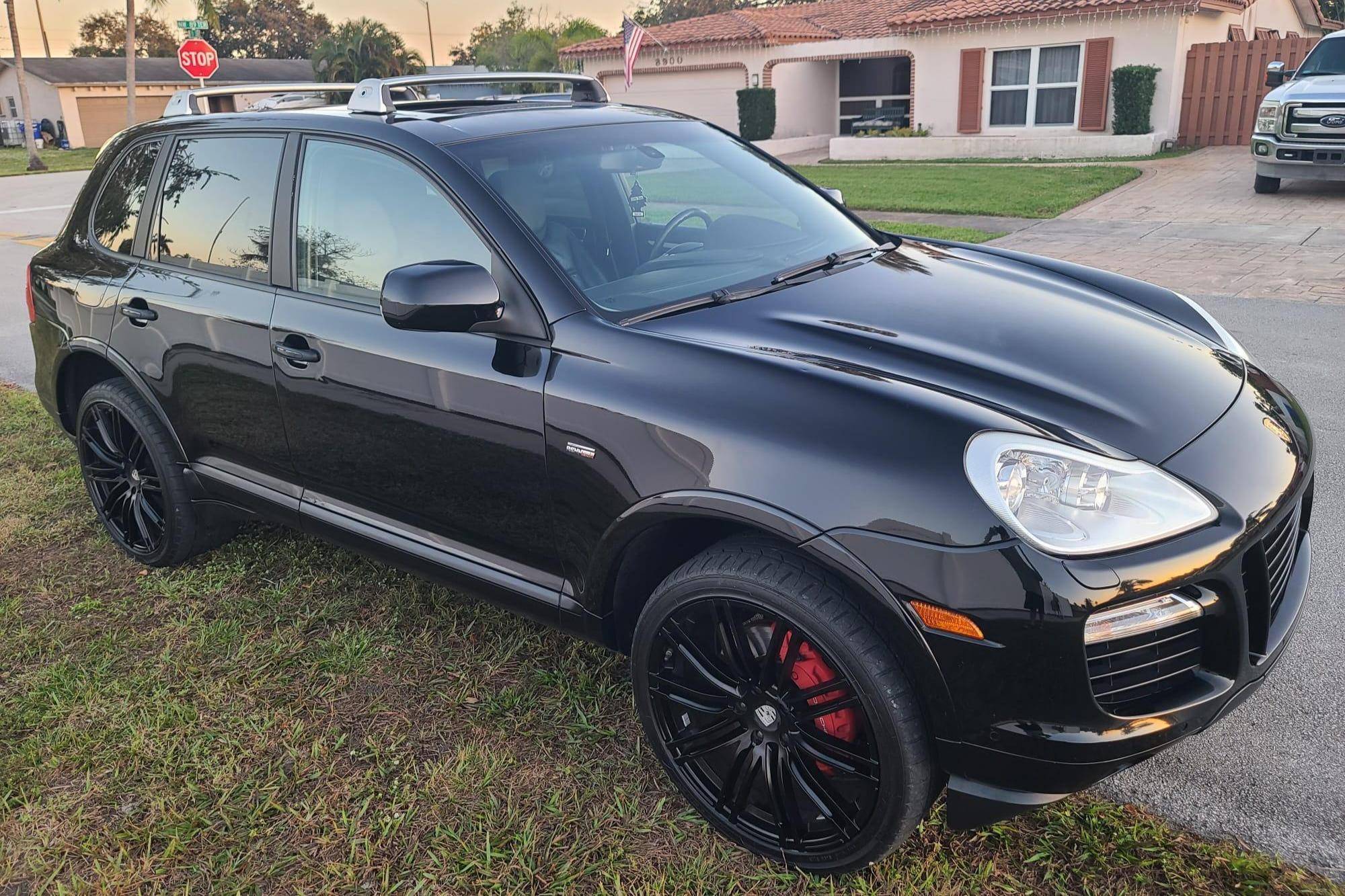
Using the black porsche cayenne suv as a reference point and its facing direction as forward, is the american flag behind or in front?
behind

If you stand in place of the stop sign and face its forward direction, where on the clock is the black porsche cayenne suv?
The black porsche cayenne suv is roughly at 12 o'clock from the stop sign.

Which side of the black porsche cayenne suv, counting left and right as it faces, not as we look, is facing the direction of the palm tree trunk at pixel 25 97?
back

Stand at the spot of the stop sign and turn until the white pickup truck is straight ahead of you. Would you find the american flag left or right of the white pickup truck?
left

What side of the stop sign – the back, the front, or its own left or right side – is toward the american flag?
left

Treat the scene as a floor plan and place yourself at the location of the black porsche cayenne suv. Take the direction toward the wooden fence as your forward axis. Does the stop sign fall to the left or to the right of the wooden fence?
left

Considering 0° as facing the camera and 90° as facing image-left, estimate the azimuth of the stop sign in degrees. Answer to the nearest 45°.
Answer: approximately 0°

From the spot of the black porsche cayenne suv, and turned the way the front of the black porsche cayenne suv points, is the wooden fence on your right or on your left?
on your left

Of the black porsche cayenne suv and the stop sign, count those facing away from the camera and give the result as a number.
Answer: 0

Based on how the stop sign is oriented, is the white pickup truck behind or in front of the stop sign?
in front

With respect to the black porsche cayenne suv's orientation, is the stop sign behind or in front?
behind

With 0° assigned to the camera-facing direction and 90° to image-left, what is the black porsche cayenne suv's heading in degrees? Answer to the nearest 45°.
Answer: approximately 315°

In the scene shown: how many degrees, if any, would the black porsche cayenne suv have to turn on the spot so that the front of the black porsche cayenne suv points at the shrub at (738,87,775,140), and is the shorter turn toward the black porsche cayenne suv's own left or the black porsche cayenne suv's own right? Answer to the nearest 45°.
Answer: approximately 135° to the black porsche cayenne suv's own left

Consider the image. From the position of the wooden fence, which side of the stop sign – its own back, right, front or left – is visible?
left

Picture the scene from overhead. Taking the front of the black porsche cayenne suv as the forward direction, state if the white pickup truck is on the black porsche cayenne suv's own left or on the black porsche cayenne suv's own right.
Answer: on the black porsche cayenne suv's own left
